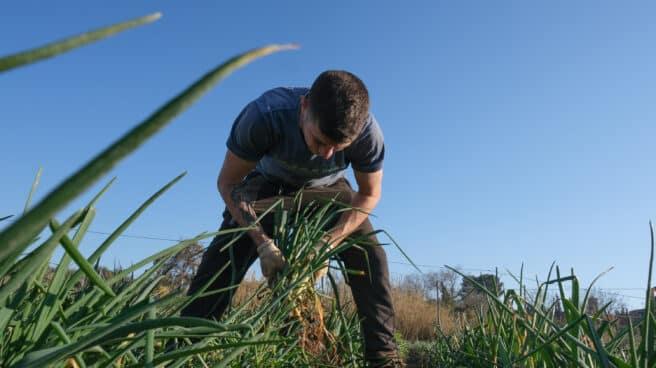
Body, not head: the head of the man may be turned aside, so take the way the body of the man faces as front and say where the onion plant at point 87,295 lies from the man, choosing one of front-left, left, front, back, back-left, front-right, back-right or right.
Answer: front

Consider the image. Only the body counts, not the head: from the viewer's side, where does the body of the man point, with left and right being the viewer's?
facing the viewer
